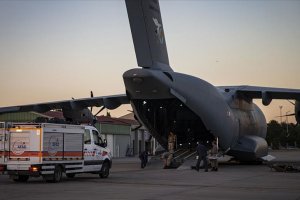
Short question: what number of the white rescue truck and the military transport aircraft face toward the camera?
0

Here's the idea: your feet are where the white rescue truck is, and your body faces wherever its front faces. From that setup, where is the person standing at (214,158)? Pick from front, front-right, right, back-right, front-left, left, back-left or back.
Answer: front

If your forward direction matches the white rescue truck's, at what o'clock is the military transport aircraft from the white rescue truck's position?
The military transport aircraft is roughly at 12 o'clock from the white rescue truck.

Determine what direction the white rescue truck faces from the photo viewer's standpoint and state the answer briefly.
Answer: facing away from the viewer and to the right of the viewer

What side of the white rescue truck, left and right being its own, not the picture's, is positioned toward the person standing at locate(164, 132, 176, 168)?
front

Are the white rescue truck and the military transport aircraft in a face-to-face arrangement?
no

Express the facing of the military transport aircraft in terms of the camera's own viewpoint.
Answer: facing away from the viewer and to the right of the viewer

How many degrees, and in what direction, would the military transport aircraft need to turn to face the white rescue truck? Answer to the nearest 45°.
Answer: approximately 180°
